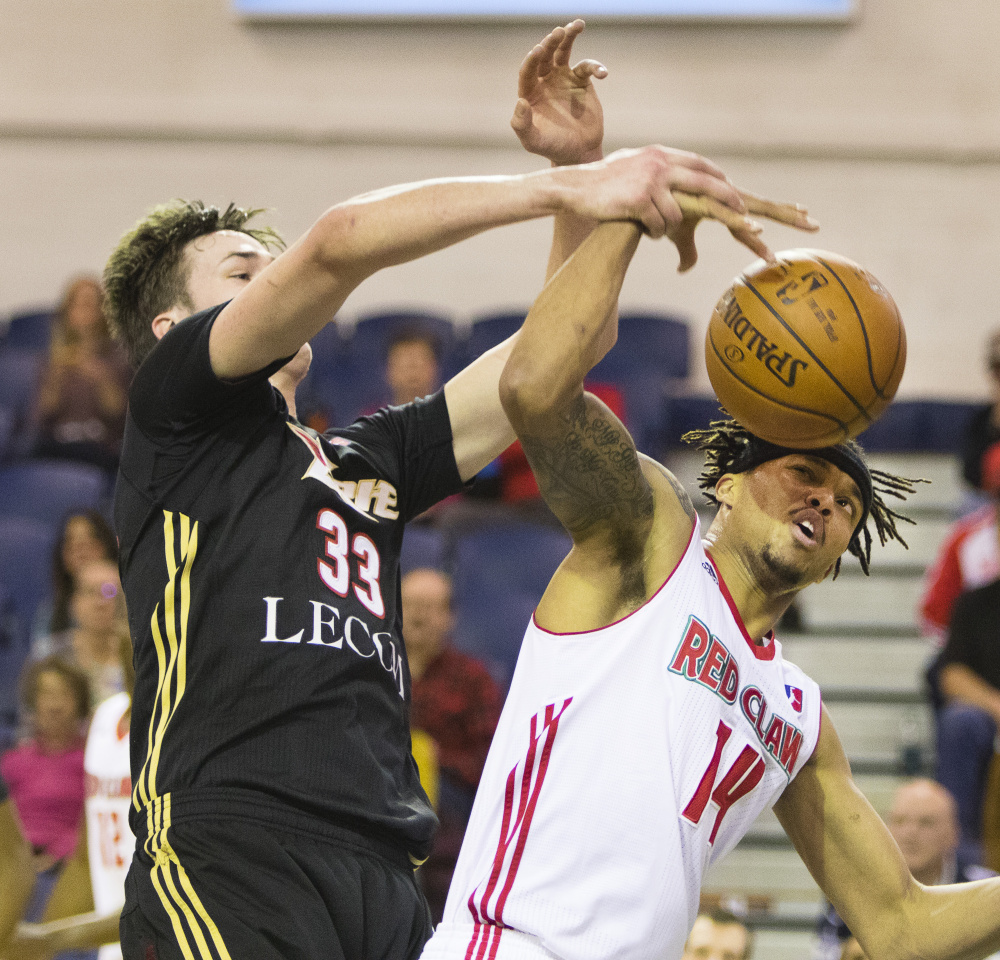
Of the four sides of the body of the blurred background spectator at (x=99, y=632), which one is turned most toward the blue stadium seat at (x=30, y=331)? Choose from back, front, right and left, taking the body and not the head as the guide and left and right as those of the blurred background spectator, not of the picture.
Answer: back

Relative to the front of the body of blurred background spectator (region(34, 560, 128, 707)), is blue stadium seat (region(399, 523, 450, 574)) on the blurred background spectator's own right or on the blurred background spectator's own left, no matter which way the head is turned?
on the blurred background spectator's own left

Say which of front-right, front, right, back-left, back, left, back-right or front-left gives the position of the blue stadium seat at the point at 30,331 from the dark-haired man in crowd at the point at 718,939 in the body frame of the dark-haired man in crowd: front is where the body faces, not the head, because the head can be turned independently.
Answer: back-right

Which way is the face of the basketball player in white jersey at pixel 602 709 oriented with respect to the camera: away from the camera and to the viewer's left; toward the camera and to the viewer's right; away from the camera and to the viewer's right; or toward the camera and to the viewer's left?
toward the camera and to the viewer's right

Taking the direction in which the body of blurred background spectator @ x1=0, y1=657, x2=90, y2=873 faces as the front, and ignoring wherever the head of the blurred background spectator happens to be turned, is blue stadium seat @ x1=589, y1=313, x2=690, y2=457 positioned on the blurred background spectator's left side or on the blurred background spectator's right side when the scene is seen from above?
on the blurred background spectator's left side

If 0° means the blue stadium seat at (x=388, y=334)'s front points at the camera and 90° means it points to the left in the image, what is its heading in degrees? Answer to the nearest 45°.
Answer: approximately 0°

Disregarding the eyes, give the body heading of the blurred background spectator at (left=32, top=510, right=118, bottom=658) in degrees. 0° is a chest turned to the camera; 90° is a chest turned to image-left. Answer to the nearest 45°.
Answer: approximately 0°

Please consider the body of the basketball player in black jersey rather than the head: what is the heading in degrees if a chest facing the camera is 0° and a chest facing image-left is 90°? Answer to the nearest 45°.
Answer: approximately 315°

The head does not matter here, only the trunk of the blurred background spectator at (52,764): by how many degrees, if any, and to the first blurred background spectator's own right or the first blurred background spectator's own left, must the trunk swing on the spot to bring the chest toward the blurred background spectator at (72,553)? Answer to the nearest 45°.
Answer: approximately 180°
